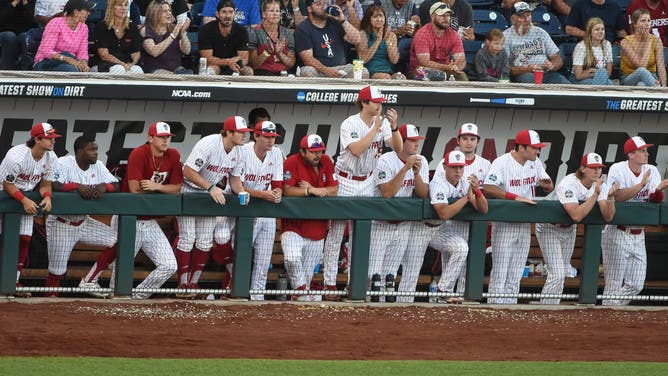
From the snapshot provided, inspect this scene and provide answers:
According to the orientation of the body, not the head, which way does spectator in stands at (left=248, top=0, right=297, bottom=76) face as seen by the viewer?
toward the camera

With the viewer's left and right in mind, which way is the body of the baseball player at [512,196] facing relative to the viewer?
facing the viewer and to the right of the viewer

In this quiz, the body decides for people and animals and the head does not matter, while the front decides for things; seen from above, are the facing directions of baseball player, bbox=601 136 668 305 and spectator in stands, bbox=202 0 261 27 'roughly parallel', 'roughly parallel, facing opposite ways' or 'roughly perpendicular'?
roughly parallel

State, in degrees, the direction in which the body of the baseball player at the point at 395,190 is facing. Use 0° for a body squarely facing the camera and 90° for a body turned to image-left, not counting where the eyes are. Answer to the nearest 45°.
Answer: approximately 315°

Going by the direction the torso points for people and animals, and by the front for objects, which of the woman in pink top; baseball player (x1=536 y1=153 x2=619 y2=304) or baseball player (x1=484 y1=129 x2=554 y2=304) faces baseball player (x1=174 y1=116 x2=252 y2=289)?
the woman in pink top

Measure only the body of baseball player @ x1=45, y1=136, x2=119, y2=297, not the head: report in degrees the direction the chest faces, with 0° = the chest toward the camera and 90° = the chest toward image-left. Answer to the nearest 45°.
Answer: approximately 0°

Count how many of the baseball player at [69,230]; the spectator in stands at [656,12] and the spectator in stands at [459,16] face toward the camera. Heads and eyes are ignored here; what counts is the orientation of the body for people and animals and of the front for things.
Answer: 3

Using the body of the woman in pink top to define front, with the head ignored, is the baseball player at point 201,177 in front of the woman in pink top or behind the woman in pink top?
in front

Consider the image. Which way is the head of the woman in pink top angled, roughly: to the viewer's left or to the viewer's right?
to the viewer's right

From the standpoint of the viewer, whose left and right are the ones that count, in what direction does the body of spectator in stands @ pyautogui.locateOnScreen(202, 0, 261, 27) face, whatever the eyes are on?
facing the viewer

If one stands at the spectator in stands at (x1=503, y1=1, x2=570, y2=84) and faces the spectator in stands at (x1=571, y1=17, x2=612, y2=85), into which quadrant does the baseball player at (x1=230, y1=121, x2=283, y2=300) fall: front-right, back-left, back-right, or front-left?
back-right

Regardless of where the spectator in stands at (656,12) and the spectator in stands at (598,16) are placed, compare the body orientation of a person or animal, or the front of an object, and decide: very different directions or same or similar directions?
same or similar directions

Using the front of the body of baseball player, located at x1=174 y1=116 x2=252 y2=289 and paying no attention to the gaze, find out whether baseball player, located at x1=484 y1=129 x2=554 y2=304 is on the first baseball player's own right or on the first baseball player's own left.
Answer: on the first baseball player's own left

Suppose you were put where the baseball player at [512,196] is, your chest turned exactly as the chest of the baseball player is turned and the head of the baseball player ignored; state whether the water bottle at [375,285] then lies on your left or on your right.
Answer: on your right
